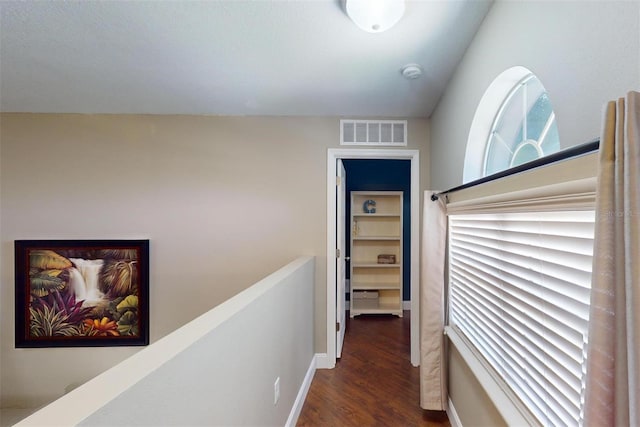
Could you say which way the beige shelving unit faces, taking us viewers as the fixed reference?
facing the viewer

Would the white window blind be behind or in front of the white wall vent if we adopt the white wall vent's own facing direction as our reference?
in front

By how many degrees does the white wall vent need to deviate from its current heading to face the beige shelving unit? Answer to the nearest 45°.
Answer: approximately 180°

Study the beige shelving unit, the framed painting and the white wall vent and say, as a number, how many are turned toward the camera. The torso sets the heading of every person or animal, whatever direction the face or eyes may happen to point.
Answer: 3

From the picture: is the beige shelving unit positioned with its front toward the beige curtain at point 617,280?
yes

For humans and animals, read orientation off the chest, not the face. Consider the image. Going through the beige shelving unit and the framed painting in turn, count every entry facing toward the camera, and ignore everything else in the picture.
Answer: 2

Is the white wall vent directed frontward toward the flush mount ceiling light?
yes

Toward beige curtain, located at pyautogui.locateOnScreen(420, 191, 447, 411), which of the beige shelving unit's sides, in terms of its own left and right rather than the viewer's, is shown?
front

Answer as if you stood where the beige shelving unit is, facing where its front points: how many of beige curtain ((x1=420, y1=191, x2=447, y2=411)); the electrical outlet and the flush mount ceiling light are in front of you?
3

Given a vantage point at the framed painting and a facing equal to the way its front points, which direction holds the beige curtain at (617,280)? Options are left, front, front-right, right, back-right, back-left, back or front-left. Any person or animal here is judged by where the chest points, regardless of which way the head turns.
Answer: front

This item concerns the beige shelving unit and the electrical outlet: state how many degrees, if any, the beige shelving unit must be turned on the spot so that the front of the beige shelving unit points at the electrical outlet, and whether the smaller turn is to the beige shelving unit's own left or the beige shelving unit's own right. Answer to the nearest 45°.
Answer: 0° — it already faces it

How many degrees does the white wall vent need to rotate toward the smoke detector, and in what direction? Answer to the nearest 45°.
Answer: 0° — it already faces it
